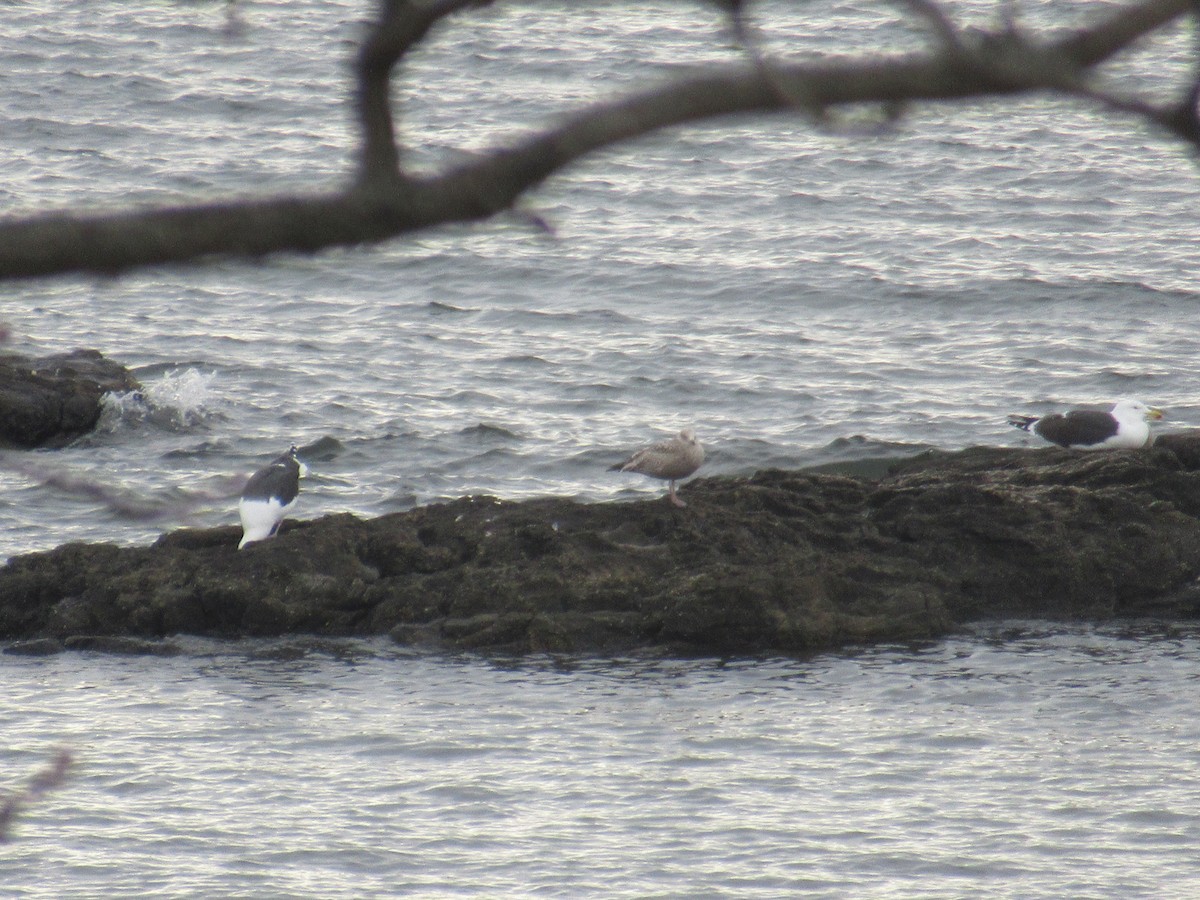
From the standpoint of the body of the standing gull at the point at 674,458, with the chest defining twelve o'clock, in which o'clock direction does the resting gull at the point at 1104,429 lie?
the resting gull at the point at 1104,429 is roughly at 11 o'clock from the standing gull at the point at 674,458.

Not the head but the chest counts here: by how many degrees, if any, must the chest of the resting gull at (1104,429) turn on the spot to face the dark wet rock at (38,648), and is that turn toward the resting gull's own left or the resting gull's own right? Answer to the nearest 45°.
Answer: approximately 135° to the resting gull's own right

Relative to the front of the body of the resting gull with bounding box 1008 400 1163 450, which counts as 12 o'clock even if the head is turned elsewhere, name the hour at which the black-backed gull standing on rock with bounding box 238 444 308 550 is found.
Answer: The black-backed gull standing on rock is roughly at 5 o'clock from the resting gull.

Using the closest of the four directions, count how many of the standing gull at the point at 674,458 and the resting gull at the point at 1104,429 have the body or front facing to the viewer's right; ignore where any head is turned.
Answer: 2

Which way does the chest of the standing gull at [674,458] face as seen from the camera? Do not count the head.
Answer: to the viewer's right

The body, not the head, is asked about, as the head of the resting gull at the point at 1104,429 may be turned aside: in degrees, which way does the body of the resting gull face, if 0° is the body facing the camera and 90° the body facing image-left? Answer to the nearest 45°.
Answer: approximately 270°

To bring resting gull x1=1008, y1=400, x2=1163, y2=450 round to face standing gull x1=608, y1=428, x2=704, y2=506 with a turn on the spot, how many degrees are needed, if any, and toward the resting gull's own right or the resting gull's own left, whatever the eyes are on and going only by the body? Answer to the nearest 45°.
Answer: approximately 135° to the resting gull's own right

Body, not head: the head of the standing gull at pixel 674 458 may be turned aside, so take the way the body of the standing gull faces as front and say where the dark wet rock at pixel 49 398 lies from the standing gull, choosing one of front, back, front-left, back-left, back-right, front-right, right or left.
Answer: back-left
